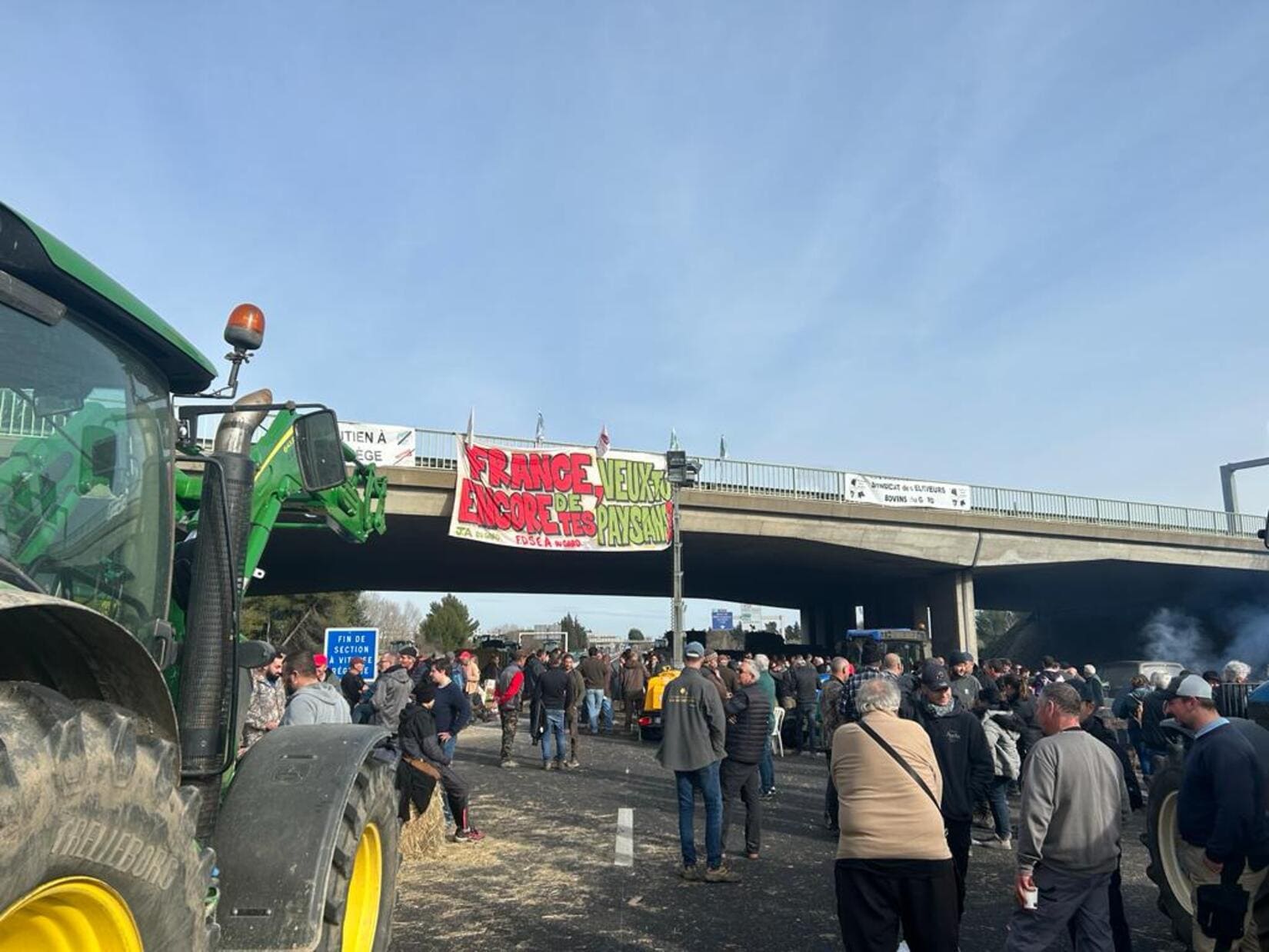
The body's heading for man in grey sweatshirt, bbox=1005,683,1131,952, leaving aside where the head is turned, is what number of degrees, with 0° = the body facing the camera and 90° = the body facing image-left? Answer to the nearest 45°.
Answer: approximately 135°

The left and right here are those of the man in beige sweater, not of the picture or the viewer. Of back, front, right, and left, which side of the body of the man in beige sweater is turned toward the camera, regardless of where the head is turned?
back

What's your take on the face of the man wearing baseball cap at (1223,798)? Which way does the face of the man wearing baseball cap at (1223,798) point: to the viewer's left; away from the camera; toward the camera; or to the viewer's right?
to the viewer's left

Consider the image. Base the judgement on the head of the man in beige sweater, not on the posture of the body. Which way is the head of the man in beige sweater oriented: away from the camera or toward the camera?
away from the camera

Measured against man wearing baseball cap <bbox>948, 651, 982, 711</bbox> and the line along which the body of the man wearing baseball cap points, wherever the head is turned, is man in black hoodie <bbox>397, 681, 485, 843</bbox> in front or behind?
in front

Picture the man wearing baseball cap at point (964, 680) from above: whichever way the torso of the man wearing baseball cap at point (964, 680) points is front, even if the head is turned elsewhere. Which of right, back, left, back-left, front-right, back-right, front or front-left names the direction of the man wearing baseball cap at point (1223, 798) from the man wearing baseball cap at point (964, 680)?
front-left

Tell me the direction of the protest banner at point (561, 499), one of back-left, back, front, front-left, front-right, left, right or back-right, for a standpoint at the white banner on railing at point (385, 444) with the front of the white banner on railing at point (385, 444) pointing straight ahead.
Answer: left

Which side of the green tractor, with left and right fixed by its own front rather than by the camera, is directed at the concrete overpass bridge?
front

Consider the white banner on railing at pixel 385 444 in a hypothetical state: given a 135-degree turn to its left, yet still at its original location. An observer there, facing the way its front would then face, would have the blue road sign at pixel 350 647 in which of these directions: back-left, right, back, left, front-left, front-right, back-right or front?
back-right

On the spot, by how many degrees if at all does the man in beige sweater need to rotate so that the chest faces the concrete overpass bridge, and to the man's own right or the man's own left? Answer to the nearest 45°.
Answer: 0° — they already face it

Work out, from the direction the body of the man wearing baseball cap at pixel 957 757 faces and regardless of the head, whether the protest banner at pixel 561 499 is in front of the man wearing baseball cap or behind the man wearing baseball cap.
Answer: behind

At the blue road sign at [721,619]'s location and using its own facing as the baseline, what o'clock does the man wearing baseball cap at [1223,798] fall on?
The man wearing baseball cap is roughly at 12 o'clock from the blue road sign.

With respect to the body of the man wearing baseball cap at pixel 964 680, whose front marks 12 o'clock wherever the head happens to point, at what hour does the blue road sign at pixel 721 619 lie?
The blue road sign is roughly at 4 o'clock from the man wearing baseball cap.

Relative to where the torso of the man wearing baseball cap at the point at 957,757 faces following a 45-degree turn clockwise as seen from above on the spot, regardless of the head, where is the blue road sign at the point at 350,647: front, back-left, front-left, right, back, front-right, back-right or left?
right
